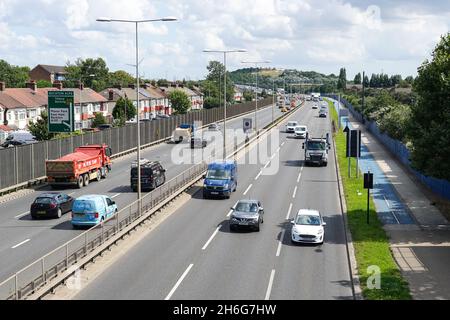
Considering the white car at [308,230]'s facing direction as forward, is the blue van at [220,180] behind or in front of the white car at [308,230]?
behind

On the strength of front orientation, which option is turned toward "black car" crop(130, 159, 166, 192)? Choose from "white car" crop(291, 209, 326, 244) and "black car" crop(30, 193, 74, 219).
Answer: "black car" crop(30, 193, 74, 219)

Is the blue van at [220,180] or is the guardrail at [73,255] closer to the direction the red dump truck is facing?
the blue van

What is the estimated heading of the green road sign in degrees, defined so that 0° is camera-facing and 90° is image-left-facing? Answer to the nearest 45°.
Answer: approximately 0°

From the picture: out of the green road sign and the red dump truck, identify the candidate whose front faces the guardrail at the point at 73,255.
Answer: the green road sign

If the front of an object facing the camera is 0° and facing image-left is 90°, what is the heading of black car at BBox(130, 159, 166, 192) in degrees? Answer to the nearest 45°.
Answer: approximately 225°

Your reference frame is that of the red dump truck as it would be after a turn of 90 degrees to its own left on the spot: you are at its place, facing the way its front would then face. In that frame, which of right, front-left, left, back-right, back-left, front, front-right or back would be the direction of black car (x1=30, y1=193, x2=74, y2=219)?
back-left

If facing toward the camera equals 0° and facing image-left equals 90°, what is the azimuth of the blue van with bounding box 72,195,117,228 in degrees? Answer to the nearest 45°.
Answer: approximately 225°

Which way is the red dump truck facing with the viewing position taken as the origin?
facing away from the viewer and to the right of the viewer

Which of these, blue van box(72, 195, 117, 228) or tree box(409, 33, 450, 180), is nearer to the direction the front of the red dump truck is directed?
the tree

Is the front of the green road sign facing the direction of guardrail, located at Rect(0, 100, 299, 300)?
yes

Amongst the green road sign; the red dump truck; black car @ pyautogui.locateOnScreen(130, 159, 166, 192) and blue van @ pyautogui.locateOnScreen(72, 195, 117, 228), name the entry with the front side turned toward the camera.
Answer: the green road sign
